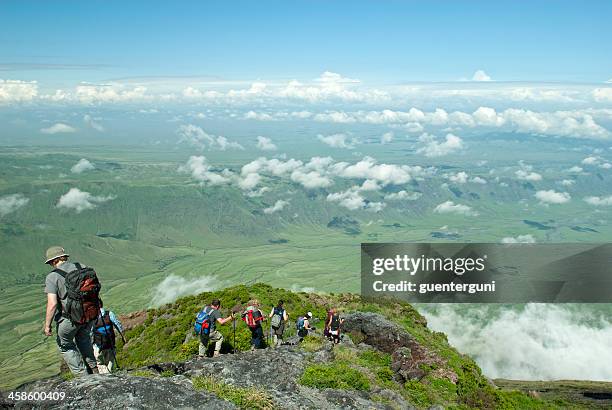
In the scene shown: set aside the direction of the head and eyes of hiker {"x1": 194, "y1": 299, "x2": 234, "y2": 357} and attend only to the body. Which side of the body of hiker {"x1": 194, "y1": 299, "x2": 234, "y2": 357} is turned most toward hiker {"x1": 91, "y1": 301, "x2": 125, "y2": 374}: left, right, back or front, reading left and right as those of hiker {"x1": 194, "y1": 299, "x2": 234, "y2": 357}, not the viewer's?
back

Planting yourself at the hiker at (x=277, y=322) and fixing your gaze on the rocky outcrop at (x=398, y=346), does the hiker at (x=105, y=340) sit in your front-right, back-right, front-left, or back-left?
back-right

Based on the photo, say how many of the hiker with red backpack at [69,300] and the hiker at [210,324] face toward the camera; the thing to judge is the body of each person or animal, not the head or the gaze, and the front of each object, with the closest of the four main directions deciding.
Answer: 0

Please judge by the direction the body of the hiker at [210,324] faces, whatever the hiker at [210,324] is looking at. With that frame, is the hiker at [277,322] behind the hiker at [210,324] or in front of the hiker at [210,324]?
in front

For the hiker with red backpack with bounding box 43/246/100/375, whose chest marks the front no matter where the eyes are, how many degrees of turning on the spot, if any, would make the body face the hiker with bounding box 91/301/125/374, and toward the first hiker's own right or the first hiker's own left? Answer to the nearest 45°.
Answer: approximately 45° to the first hiker's own right

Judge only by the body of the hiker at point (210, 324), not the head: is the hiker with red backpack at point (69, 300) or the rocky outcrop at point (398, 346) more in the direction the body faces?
the rocky outcrop

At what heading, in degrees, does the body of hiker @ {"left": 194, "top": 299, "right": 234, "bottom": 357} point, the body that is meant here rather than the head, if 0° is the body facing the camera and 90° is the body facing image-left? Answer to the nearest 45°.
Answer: approximately 225°
